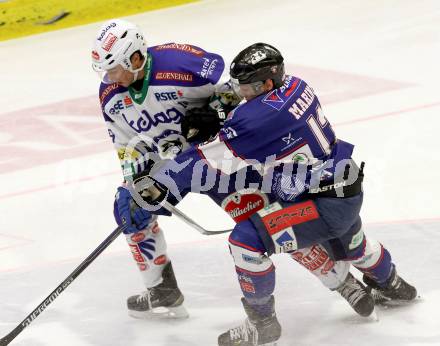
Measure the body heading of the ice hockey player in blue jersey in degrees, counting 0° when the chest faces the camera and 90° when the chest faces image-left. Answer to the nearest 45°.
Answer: approximately 90°

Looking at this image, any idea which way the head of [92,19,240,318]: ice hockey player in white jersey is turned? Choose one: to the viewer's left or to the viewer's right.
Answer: to the viewer's left

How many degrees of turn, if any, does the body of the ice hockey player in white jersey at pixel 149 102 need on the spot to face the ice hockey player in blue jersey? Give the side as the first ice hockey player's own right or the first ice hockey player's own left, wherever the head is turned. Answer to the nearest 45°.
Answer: approximately 90° to the first ice hockey player's own left

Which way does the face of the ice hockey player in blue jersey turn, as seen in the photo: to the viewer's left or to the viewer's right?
to the viewer's left
